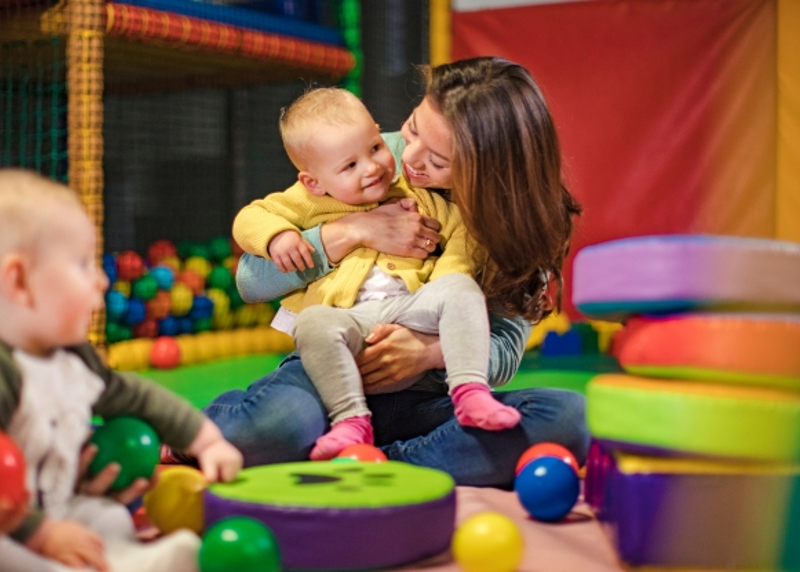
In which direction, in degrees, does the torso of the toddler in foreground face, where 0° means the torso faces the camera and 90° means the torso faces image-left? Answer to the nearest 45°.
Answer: approximately 315°

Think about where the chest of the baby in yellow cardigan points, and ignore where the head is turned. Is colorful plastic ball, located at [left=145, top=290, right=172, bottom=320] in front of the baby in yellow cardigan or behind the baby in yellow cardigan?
behind

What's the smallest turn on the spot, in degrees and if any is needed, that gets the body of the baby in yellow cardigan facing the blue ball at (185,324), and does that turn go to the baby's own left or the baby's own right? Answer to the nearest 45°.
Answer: approximately 180°

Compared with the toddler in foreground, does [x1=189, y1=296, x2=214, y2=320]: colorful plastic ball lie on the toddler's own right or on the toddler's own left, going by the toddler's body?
on the toddler's own left

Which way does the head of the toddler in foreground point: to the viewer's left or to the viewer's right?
to the viewer's right

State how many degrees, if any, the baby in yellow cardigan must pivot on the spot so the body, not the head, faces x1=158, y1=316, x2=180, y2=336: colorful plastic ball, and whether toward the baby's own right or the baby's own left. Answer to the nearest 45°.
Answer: approximately 180°

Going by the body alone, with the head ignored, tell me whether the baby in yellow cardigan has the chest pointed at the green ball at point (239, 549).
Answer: yes

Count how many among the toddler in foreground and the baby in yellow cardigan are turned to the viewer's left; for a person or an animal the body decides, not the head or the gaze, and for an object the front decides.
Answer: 0

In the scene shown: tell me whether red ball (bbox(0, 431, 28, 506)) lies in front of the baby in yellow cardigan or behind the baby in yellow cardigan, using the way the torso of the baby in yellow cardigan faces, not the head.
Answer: in front
